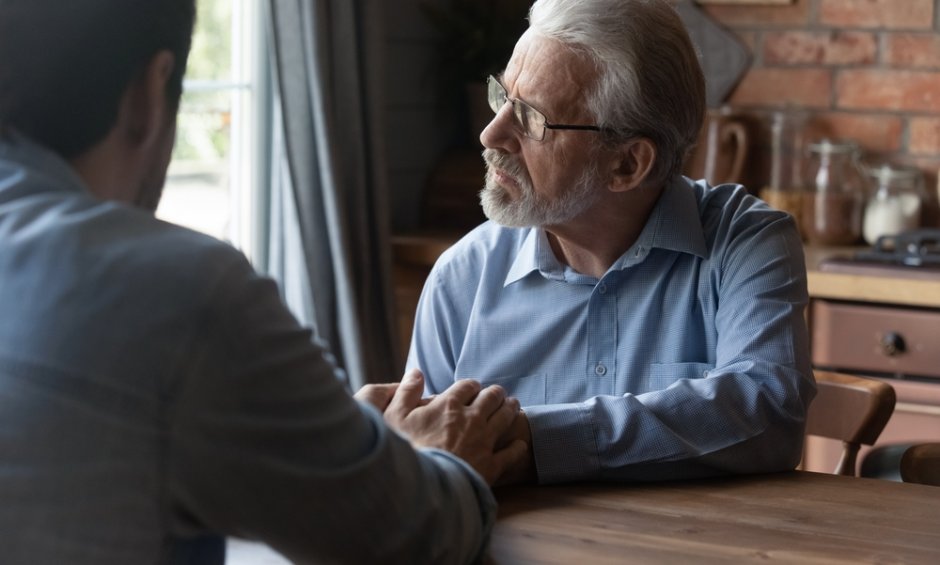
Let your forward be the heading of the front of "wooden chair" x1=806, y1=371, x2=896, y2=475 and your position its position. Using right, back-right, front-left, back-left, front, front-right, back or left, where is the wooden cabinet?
back-right

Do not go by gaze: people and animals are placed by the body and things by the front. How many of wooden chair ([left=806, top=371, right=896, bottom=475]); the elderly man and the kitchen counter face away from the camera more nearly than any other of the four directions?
0

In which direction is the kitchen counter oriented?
toward the camera

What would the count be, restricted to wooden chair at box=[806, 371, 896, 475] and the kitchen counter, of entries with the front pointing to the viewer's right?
0

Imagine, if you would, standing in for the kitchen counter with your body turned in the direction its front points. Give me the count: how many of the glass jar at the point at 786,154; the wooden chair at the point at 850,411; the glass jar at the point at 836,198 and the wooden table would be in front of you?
2

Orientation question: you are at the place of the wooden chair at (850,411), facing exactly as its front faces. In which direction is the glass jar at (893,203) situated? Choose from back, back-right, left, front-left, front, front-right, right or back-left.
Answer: back-right

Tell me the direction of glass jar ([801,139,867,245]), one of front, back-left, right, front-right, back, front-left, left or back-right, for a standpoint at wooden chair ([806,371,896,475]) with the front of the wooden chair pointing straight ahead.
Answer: back-right

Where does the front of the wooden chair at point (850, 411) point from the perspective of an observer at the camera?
facing the viewer and to the left of the viewer

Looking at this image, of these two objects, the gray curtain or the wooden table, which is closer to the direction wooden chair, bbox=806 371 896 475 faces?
the wooden table

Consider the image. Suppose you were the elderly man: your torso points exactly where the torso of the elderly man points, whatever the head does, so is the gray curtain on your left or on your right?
on your right

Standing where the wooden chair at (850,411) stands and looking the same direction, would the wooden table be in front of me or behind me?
in front

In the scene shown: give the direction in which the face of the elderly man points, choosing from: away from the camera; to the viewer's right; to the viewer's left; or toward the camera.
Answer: to the viewer's left
